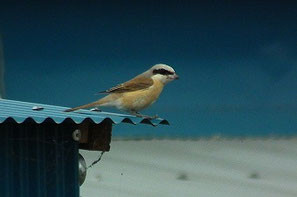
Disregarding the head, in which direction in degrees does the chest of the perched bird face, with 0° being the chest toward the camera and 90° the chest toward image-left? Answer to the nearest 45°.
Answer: approximately 270°
